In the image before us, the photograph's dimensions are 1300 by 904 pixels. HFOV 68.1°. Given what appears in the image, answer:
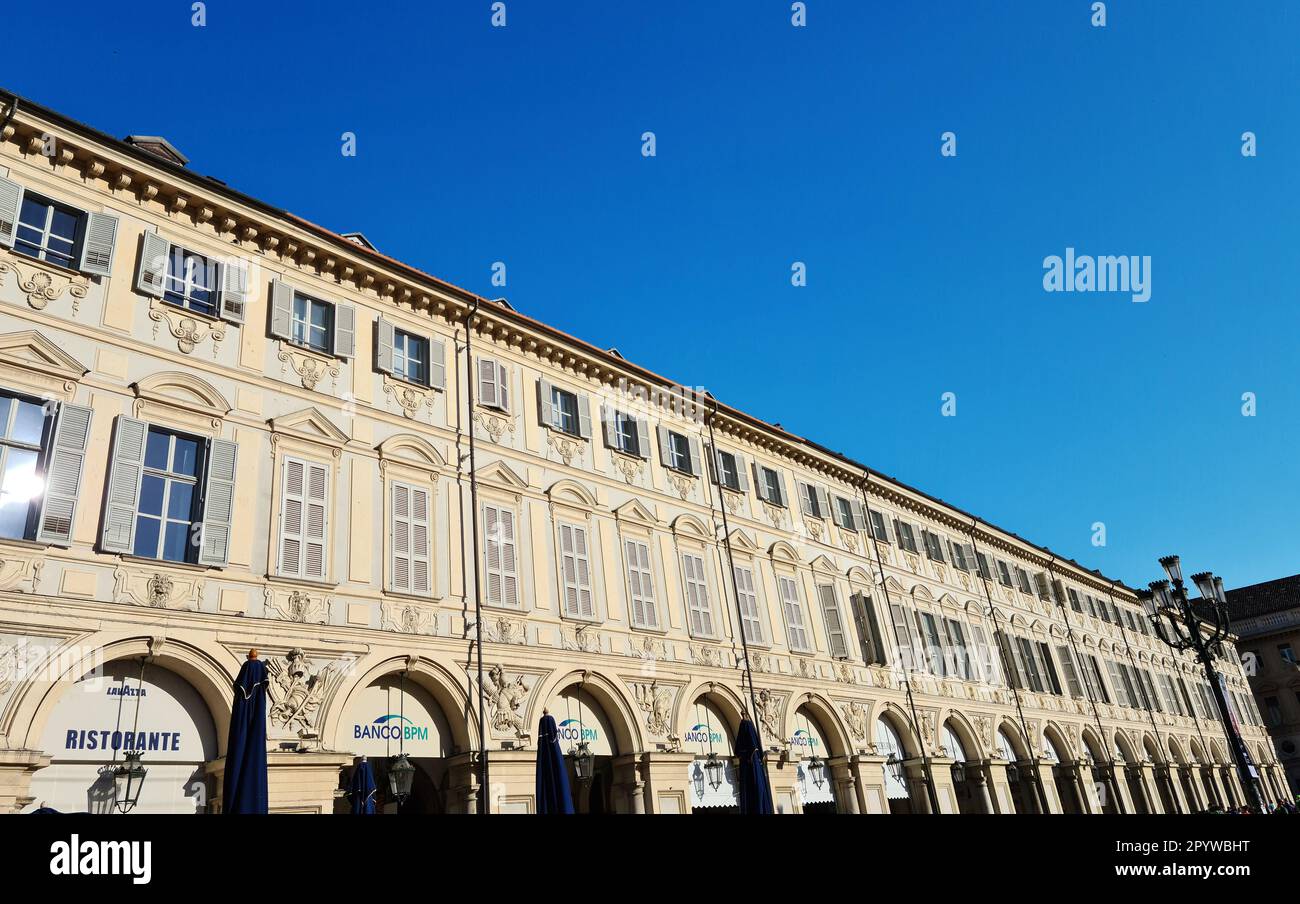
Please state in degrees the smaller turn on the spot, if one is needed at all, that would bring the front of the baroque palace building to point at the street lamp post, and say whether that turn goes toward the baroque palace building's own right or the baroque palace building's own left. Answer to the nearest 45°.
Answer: approximately 45° to the baroque palace building's own left

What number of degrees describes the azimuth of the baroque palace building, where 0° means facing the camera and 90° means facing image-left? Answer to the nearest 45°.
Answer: approximately 315°
